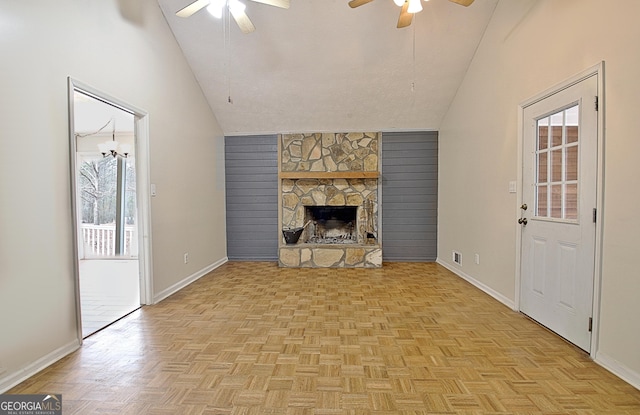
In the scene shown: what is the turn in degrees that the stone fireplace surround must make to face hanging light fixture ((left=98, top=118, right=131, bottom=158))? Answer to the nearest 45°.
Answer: approximately 90° to its right

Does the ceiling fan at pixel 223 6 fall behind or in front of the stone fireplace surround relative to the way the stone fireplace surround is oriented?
in front

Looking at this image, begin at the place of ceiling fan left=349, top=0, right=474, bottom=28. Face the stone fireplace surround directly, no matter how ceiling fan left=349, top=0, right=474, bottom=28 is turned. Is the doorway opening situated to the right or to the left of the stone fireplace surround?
left

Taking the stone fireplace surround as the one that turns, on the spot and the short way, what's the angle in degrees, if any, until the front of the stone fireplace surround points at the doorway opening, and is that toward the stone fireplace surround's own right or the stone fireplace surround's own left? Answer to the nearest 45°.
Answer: approximately 90° to the stone fireplace surround's own right

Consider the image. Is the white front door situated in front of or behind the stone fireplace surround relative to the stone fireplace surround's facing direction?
in front

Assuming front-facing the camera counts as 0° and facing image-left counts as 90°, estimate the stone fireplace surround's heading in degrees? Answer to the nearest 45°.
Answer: approximately 0°

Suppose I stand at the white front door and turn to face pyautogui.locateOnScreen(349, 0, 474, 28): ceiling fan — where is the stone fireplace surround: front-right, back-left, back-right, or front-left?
front-right

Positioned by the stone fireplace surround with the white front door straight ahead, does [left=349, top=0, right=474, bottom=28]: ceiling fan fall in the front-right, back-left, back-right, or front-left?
front-right

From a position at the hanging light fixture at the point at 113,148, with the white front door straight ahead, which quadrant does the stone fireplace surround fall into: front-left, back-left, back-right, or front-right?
front-left

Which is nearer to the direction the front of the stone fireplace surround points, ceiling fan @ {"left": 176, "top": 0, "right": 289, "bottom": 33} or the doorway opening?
the ceiling fan

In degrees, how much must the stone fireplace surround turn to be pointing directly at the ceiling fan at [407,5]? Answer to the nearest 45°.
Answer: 0° — it already faces it
